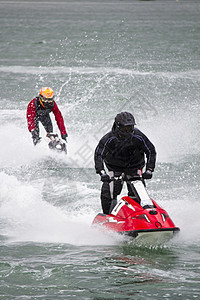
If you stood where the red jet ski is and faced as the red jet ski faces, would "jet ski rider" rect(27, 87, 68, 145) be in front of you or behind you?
behind

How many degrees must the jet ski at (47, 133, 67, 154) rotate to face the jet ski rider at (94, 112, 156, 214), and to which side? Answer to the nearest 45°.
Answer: approximately 45° to its right

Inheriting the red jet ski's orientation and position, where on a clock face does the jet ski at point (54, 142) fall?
The jet ski is roughly at 7 o'clock from the red jet ski.

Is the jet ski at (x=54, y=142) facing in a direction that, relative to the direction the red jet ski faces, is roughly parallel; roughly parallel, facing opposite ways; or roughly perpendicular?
roughly parallel

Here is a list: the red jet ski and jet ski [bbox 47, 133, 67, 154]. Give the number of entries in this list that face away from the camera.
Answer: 0

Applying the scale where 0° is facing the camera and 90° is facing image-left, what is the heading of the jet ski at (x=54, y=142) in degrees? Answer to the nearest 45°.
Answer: approximately 315°

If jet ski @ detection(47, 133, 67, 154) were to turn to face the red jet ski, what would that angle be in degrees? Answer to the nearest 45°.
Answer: approximately 45° to its right
